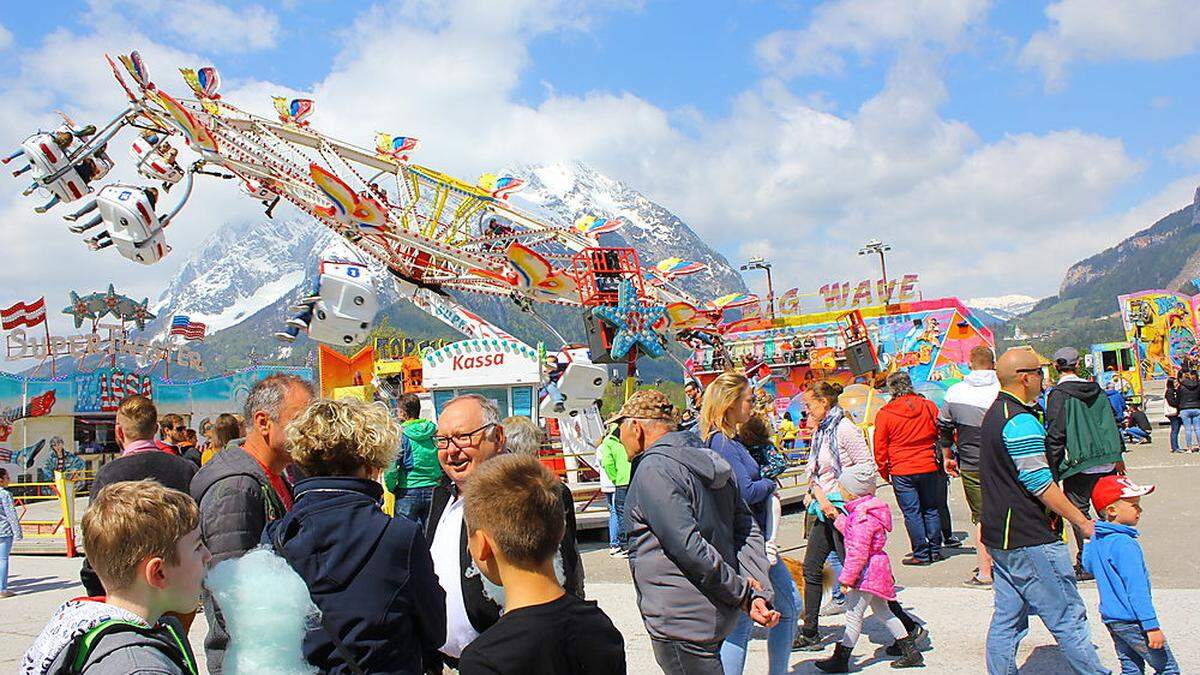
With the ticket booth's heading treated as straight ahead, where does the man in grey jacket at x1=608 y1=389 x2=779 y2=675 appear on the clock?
The man in grey jacket is roughly at 12 o'clock from the ticket booth.

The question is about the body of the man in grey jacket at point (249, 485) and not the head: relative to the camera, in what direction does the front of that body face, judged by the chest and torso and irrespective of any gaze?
to the viewer's right

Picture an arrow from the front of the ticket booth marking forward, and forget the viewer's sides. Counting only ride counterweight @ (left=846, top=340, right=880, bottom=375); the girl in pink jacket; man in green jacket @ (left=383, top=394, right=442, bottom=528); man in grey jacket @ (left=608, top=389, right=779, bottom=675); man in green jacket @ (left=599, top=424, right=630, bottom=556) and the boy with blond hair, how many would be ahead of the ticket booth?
5

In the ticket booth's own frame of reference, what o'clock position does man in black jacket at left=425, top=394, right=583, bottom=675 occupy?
The man in black jacket is roughly at 12 o'clock from the ticket booth.

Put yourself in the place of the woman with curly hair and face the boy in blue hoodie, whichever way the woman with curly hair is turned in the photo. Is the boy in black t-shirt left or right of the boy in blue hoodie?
right
